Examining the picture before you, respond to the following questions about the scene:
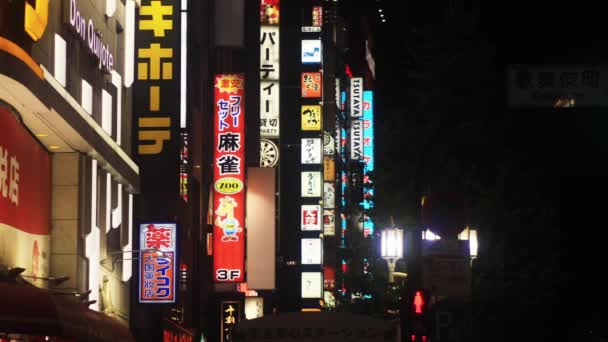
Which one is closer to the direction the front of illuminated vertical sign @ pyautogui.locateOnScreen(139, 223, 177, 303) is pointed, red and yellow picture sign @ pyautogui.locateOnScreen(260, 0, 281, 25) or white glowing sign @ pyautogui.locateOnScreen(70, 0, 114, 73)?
the white glowing sign

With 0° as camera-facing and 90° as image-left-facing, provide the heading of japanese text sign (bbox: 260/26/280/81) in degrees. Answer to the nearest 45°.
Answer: approximately 0°

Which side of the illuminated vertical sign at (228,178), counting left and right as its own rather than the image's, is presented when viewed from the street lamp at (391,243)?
left

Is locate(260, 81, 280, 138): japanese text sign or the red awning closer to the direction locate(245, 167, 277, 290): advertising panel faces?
the red awning
